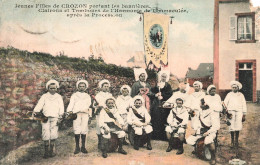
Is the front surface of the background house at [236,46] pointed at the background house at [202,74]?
no

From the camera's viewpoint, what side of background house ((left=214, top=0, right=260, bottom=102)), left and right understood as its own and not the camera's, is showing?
front
